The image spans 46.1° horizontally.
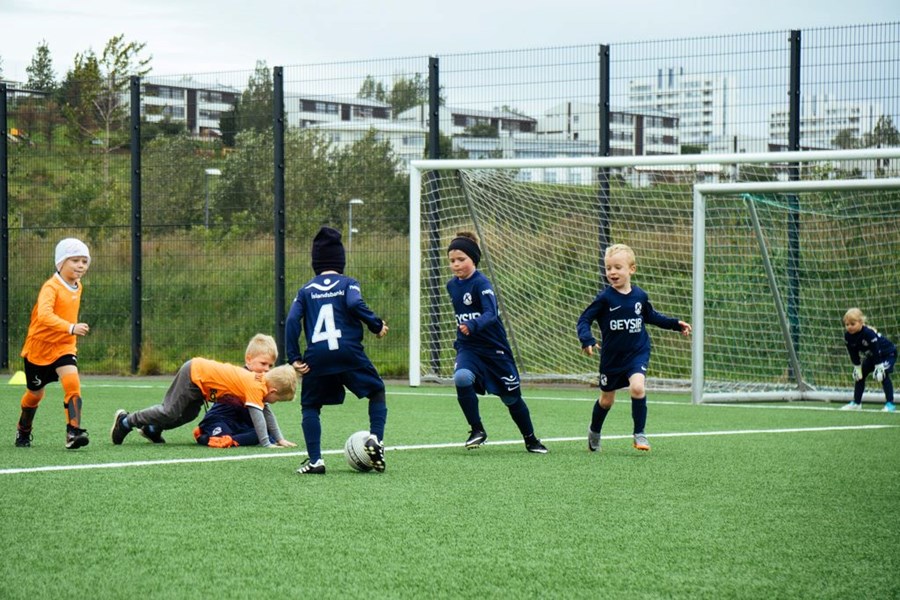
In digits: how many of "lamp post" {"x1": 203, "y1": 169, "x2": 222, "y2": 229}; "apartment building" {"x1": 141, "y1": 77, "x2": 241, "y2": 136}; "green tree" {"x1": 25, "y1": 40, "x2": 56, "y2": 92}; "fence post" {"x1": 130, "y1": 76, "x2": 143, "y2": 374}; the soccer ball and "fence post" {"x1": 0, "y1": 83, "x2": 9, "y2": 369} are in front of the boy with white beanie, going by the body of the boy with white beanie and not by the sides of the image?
1

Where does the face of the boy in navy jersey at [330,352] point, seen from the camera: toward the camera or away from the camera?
away from the camera

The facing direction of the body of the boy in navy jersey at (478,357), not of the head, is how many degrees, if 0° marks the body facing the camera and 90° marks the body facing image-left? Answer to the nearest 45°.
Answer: approximately 45°

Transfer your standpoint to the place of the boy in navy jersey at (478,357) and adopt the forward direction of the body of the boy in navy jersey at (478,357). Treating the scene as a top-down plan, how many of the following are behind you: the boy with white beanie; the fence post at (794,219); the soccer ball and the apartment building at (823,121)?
2

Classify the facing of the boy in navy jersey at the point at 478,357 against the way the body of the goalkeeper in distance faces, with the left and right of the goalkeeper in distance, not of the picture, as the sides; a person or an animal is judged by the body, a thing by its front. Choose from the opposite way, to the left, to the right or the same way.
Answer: the same way

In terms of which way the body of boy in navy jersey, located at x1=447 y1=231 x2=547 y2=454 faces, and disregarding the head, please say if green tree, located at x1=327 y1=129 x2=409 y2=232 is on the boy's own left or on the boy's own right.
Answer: on the boy's own right

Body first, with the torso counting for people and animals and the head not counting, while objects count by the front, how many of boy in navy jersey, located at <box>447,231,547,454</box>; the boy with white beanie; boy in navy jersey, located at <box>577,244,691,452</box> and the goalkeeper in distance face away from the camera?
0

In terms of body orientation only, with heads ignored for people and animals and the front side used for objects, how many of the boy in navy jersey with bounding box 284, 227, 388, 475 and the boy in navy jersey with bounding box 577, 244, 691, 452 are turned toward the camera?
1

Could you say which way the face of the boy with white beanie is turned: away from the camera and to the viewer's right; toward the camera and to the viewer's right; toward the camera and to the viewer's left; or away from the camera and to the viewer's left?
toward the camera and to the viewer's right

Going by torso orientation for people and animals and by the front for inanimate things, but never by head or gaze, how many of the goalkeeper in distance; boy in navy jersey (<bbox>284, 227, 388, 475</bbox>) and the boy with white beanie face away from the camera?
1

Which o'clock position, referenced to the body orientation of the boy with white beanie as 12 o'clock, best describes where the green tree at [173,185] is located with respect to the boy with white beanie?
The green tree is roughly at 8 o'clock from the boy with white beanie.

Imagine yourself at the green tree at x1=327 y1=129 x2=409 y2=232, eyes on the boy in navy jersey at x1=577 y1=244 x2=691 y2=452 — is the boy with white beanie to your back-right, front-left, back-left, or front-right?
front-right

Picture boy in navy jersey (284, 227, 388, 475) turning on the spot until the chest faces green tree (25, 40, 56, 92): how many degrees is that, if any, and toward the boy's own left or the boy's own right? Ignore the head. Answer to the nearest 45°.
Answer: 0° — they already face it

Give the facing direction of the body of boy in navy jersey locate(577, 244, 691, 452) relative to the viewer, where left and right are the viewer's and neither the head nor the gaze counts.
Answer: facing the viewer

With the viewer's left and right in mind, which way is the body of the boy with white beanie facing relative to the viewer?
facing the viewer and to the right of the viewer

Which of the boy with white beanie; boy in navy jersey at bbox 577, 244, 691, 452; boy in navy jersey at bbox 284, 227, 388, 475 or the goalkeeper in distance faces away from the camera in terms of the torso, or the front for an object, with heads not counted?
boy in navy jersey at bbox 284, 227, 388, 475
